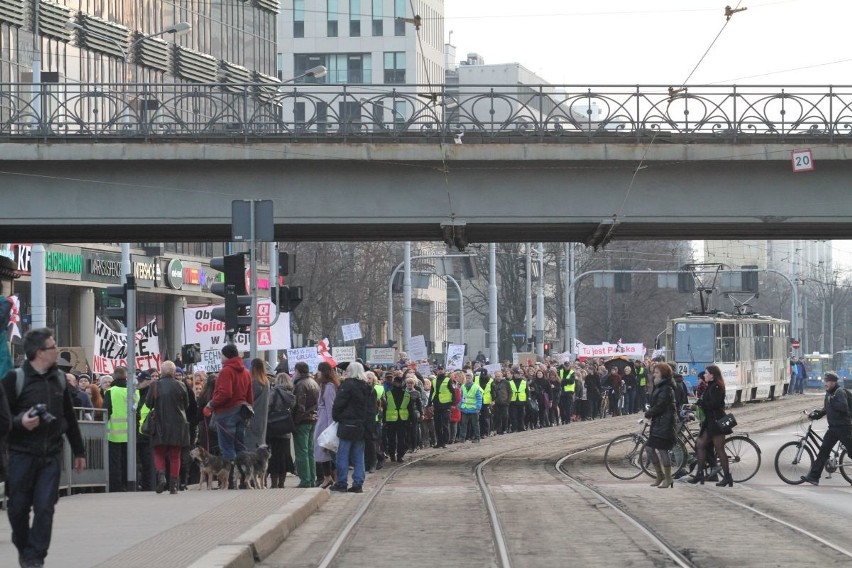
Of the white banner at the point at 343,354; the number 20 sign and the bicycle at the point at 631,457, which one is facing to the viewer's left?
the bicycle

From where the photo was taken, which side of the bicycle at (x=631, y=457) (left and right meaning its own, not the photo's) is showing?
left

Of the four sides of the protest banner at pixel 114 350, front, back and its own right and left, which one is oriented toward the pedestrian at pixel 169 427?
front

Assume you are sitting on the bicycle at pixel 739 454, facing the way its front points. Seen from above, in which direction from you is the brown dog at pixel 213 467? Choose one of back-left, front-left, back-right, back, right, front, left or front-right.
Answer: front-left

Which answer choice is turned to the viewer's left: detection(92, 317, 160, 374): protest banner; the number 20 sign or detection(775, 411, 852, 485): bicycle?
the bicycle

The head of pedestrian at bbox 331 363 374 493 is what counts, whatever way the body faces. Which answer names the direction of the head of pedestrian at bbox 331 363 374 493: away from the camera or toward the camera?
away from the camera

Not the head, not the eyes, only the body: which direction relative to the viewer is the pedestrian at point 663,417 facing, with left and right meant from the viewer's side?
facing to the left of the viewer

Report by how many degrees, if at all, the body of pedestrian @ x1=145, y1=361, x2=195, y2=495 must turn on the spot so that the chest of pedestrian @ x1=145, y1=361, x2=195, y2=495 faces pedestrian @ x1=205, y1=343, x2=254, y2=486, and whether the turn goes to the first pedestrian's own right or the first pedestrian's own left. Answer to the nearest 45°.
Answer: approximately 90° to the first pedestrian's own right

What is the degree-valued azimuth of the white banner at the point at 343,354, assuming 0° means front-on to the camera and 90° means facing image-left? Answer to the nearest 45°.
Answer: approximately 0°

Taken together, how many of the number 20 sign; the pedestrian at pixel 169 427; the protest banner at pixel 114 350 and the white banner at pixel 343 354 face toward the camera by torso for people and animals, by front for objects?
3

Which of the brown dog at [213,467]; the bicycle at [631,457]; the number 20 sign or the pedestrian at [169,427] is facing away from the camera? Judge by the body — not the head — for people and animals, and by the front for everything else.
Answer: the pedestrian

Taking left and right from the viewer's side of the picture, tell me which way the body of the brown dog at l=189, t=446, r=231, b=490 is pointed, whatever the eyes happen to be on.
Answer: facing to the left of the viewer

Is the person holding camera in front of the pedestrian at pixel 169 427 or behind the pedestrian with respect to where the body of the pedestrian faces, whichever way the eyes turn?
behind

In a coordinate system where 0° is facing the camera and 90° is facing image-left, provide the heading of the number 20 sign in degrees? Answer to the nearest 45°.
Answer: approximately 0°
